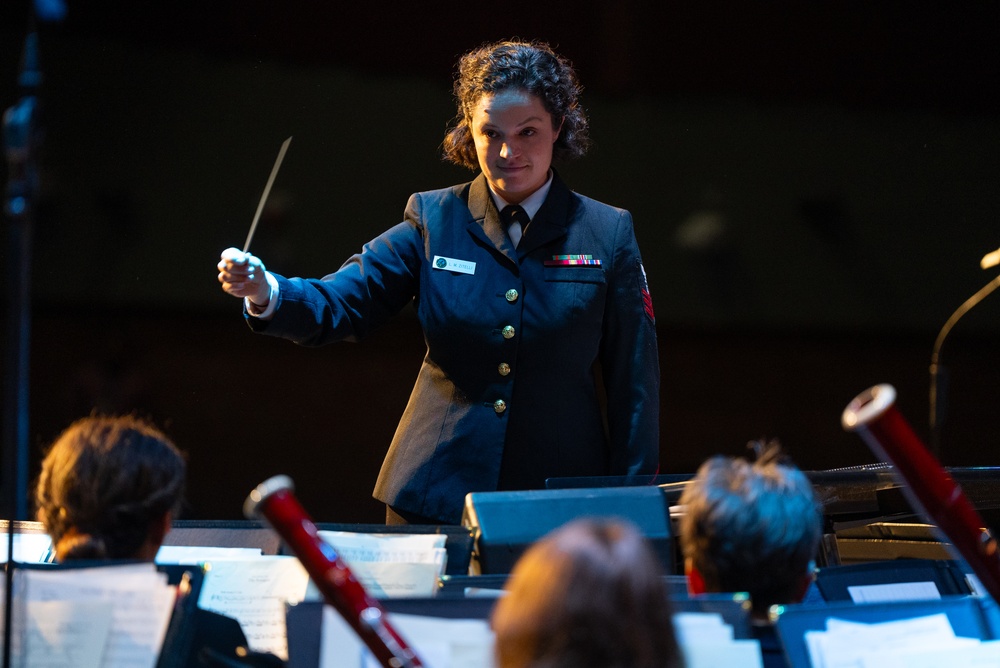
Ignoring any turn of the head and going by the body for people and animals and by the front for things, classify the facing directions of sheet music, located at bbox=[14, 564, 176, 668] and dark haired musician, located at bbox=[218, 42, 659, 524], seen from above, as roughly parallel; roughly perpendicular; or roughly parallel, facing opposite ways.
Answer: roughly parallel

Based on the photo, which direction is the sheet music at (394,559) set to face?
toward the camera

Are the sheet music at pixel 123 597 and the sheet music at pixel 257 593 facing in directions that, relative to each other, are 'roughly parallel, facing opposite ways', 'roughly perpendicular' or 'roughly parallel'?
roughly parallel

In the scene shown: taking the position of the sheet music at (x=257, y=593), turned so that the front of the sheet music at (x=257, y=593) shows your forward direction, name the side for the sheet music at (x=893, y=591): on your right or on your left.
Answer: on your left

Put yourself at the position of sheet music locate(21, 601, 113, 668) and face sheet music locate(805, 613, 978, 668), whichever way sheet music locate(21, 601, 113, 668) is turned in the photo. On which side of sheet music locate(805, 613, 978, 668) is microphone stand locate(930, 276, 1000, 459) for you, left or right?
left

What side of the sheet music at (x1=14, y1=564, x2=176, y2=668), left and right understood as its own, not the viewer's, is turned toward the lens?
front

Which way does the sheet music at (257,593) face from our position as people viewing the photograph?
facing the viewer

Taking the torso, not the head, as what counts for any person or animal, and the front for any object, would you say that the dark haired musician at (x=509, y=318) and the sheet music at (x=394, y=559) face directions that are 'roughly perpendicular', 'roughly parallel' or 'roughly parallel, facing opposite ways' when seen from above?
roughly parallel

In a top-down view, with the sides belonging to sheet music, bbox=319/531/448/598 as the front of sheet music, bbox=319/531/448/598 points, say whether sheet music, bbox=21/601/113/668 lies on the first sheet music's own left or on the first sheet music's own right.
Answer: on the first sheet music's own right

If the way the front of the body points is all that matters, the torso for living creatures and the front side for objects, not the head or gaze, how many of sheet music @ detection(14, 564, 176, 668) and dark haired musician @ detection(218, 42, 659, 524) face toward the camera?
2
